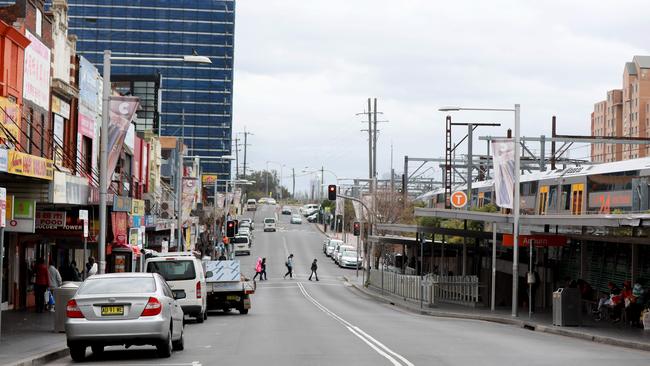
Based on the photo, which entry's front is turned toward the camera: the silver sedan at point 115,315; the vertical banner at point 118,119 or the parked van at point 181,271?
the vertical banner

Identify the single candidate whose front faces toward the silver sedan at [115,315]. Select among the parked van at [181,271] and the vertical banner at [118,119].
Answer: the vertical banner

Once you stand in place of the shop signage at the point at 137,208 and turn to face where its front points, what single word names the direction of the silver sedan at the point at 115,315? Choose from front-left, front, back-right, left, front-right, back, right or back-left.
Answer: front

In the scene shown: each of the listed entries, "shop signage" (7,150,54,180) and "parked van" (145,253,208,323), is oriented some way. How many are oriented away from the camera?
1

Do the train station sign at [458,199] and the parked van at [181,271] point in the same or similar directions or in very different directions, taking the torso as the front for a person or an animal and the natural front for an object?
very different directions

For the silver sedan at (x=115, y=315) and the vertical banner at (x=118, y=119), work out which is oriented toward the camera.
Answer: the vertical banner

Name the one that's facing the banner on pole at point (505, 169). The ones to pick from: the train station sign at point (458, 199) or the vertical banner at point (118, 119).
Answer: the train station sign

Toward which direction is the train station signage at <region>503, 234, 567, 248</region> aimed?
toward the camera

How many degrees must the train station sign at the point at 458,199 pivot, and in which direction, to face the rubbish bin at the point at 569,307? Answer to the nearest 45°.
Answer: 0° — it already faces it

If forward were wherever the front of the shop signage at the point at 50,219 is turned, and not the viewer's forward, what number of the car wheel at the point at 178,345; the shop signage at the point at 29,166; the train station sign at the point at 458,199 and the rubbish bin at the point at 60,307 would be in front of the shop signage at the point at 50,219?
3

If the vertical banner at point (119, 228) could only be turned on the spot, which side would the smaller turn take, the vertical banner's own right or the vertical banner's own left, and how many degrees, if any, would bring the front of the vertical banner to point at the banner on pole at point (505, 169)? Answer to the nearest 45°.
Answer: approximately 45° to the vertical banner's own left

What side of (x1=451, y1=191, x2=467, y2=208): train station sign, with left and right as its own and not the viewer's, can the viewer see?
front

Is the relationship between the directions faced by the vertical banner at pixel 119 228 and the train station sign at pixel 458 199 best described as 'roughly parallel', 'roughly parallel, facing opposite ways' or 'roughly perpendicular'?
roughly parallel

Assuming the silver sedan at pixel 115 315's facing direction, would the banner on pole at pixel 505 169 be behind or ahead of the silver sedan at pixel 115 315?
ahead

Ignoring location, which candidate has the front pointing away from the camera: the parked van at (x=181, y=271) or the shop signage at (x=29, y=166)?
the parked van
